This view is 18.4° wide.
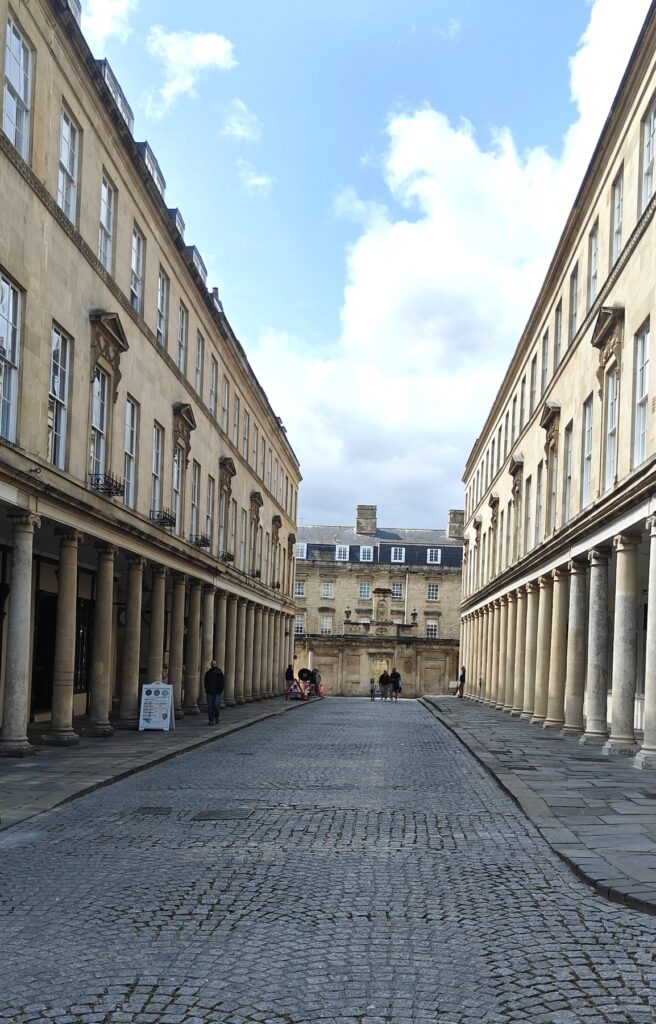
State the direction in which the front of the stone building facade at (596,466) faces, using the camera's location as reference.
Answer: facing to the left of the viewer

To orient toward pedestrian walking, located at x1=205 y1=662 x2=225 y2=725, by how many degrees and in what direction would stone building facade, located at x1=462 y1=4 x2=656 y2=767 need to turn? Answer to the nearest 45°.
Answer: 0° — it already faces them
